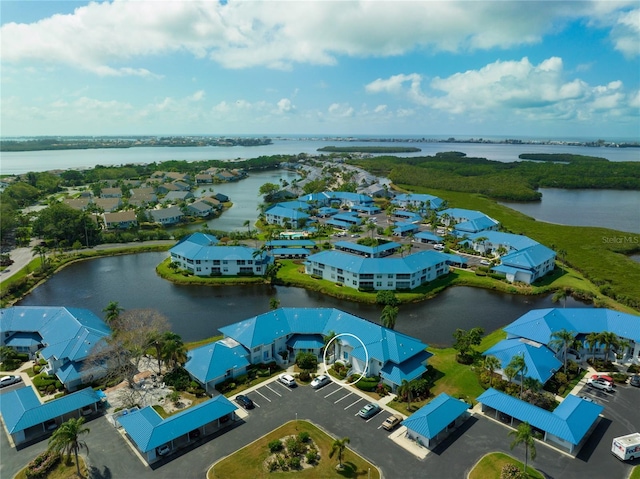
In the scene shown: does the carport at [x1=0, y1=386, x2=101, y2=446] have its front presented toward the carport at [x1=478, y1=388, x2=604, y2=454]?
no

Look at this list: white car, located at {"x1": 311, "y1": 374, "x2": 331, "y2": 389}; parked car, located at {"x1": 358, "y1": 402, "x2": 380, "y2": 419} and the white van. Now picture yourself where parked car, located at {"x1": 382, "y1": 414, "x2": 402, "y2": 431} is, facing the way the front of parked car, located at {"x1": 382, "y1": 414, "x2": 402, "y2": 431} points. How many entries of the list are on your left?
2

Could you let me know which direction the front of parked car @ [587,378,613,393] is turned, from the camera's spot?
facing away from the viewer and to the left of the viewer

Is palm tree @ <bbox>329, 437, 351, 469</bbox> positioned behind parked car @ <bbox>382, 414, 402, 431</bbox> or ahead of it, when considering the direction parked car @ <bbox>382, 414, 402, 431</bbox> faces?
behind

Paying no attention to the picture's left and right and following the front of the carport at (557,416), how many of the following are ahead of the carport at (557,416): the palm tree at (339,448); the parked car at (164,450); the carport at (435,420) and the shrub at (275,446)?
4

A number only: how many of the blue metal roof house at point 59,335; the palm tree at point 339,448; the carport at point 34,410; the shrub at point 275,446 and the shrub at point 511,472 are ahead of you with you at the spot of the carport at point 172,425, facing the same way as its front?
3

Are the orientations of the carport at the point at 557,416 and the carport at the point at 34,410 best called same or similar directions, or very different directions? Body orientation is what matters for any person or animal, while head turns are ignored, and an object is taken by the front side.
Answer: very different directions
